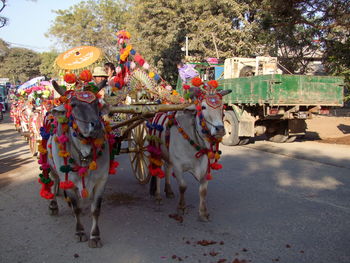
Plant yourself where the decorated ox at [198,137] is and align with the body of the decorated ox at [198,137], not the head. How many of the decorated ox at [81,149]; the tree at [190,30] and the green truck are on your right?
1

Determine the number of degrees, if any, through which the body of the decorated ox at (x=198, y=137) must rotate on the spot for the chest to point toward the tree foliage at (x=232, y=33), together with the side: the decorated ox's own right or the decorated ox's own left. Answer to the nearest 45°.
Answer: approximately 135° to the decorated ox's own left

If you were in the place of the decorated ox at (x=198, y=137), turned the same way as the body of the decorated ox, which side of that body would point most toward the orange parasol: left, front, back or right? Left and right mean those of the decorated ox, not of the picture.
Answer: back

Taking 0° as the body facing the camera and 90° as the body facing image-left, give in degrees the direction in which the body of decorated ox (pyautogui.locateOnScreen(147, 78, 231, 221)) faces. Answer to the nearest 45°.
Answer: approximately 315°

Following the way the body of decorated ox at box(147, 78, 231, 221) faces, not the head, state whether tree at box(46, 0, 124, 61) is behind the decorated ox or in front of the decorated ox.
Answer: behind

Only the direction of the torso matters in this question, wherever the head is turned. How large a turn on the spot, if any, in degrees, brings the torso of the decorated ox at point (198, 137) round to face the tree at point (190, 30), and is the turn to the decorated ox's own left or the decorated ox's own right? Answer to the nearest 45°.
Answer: approximately 135° to the decorated ox's own left

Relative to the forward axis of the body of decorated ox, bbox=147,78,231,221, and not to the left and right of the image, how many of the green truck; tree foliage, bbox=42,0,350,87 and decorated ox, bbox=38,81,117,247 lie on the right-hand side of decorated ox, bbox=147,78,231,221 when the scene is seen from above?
1

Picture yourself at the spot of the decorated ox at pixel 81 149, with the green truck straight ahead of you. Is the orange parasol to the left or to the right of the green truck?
left

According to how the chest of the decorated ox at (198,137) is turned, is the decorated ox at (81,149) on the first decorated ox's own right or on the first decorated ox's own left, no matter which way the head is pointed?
on the first decorated ox's own right

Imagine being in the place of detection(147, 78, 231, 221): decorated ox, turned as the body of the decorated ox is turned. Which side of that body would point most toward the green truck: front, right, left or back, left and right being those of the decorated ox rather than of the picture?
left
